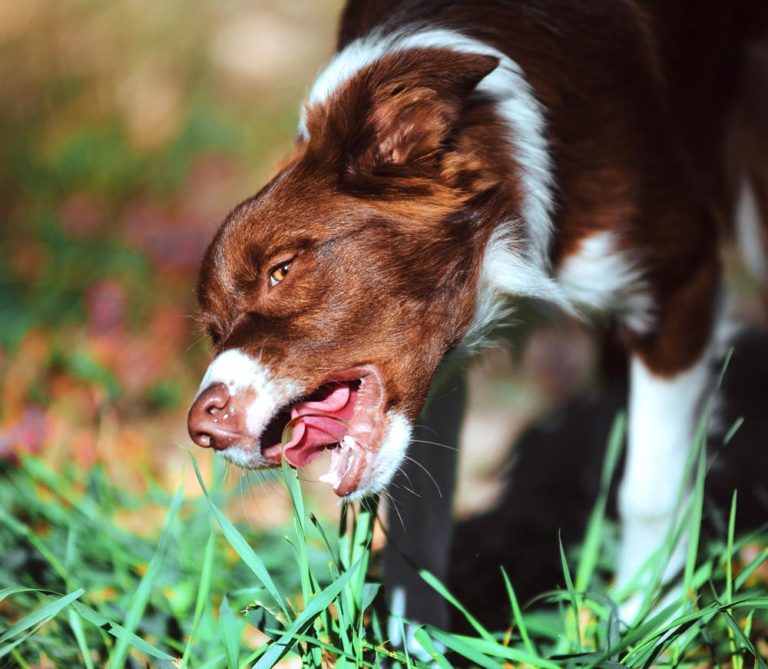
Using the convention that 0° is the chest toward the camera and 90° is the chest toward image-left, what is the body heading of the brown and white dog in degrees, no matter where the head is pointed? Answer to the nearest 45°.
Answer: approximately 45°
